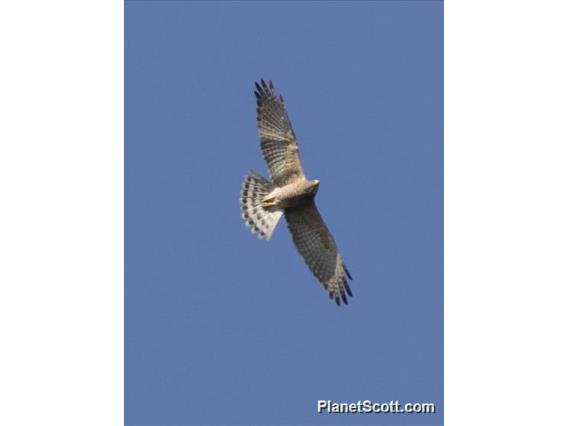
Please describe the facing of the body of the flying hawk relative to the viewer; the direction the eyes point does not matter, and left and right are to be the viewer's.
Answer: facing to the right of the viewer
